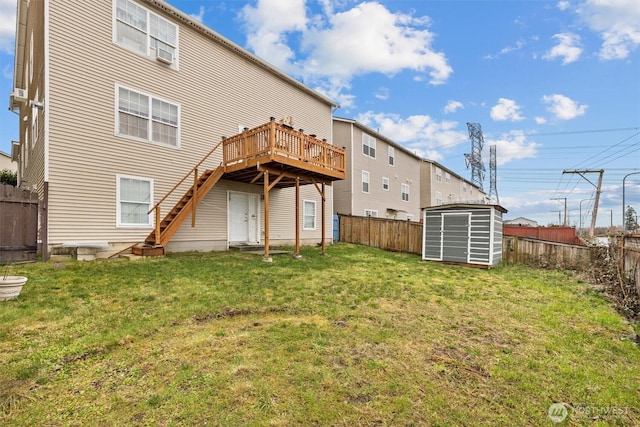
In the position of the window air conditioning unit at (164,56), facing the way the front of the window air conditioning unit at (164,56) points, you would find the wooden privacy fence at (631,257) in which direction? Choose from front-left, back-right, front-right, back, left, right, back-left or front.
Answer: front

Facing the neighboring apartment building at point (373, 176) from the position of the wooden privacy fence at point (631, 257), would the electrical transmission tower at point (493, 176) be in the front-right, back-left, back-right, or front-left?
front-right

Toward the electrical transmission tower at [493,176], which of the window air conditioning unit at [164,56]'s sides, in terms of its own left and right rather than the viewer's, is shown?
left

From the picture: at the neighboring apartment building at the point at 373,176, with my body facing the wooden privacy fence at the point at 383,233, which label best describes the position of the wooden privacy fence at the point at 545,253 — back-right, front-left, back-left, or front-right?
front-left

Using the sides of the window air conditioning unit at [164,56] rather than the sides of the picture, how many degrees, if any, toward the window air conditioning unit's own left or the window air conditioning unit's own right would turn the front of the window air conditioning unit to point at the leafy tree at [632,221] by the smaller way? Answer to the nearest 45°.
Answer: approximately 45° to the window air conditioning unit's own left

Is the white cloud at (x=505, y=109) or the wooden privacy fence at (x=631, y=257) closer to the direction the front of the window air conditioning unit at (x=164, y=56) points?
the wooden privacy fence

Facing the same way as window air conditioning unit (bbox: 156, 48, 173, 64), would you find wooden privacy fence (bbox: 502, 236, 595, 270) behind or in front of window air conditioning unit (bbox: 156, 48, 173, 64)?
in front

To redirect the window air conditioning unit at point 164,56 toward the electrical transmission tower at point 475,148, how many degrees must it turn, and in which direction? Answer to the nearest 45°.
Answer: approximately 90° to its left
